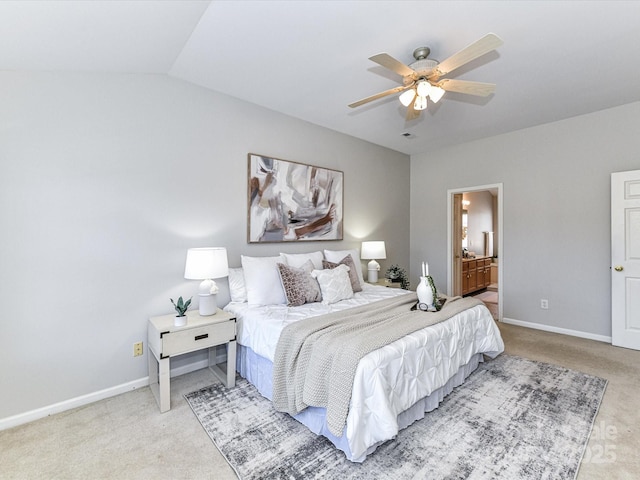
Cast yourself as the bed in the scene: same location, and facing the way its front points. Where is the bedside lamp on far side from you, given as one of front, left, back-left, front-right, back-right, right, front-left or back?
back-left

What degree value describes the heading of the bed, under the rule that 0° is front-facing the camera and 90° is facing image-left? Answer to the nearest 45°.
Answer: approximately 315°

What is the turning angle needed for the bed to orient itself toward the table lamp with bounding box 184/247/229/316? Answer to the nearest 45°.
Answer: approximately 135° to its right

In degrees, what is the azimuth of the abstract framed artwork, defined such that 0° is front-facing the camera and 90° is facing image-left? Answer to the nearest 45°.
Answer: approximately 315°

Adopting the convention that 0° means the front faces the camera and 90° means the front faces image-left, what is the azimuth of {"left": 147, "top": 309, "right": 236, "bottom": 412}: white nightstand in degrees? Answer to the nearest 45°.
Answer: approximately 315°

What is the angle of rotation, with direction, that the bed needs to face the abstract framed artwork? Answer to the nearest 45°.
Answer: approximately 180°
